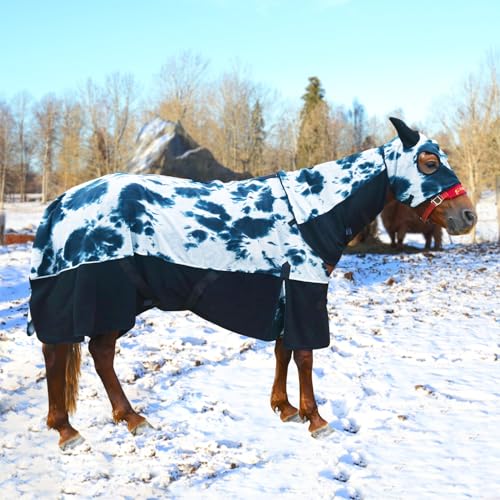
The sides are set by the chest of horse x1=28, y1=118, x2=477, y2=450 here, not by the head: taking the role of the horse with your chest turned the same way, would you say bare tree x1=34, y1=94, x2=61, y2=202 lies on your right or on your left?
on your left

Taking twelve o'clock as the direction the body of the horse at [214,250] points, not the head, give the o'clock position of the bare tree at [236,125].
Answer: The bare tree is roughly at 9 o'clock from the horse.

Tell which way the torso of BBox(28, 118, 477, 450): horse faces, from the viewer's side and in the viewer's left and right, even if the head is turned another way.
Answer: facing to the right of the viewer

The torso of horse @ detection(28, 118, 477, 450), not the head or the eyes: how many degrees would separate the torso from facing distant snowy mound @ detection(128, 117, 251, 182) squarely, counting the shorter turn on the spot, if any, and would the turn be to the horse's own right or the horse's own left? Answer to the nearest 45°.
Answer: approximately 90° to the horse's own left

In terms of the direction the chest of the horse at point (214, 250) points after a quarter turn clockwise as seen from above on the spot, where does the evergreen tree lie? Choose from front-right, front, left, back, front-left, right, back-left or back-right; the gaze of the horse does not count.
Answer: back

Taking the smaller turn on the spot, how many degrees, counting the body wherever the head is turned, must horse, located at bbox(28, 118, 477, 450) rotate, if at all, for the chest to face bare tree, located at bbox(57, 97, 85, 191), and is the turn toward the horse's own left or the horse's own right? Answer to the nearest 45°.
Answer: approximately 90° to the horse's own left

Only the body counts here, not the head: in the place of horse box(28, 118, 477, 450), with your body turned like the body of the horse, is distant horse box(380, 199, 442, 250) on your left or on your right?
on your left

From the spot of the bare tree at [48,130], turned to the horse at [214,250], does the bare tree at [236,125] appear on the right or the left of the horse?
left
